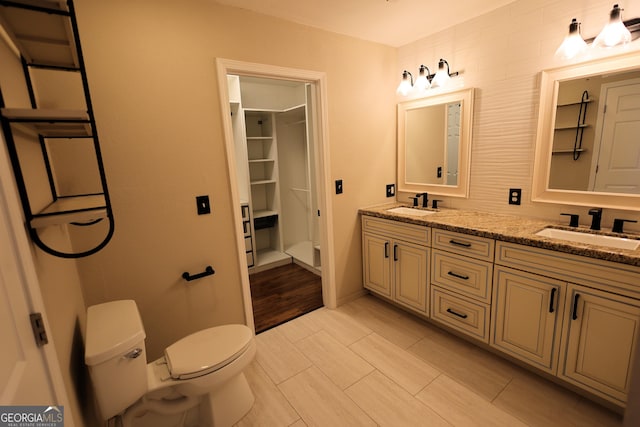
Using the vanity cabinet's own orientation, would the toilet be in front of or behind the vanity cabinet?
in front

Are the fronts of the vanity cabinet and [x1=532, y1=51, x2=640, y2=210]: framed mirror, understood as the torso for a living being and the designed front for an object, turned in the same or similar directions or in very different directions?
same or similar directions

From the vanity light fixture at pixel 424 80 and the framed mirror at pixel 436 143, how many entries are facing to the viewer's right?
0

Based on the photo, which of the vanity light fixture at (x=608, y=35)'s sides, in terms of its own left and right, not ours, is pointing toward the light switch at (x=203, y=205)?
front

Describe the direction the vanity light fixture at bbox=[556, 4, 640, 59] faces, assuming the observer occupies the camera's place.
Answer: facing the viewer and to the left of the viewer

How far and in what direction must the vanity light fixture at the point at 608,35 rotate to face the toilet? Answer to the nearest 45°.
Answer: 0° — it already faces it

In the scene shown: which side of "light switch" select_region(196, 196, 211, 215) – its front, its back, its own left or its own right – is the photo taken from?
front

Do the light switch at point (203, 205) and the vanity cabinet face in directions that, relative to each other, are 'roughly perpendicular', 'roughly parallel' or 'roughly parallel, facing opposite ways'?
roughly perpendicular

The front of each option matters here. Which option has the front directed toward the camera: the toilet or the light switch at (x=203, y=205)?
the light switch

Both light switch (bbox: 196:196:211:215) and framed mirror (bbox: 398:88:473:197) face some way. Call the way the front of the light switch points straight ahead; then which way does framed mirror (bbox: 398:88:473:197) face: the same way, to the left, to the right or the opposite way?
to the right

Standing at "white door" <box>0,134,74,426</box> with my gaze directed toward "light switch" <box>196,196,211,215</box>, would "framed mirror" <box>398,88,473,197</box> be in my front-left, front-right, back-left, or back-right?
front-right
